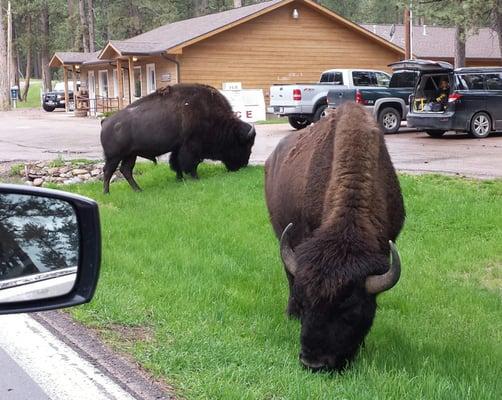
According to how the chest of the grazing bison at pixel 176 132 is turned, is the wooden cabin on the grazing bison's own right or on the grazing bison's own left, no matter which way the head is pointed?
on the grazing bison's own left

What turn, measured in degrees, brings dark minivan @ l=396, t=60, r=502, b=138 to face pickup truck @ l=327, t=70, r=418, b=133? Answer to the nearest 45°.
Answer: approximately 90° to its left

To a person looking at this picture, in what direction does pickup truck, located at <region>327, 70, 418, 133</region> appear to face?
facing away from the viewer and to the right of the viewer

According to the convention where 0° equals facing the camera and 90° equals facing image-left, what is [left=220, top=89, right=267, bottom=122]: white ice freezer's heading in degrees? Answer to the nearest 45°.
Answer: approximately 0°

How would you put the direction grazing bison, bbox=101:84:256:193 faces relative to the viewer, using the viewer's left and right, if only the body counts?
facing to the right of the viewer

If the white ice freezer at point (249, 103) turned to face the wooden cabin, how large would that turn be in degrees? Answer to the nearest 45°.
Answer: approximately 180°

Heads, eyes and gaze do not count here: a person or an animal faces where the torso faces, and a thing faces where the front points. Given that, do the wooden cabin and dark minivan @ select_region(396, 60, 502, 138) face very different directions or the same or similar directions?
very different directions

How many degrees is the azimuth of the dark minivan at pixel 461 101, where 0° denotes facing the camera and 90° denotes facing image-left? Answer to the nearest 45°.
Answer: approximately 225°

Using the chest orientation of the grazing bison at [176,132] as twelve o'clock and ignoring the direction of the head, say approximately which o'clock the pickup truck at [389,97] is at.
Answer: The pickup truck is roughly at 10 o'clock from the grazing bison.

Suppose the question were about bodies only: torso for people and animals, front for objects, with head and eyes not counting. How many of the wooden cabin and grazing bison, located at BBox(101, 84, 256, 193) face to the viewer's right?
1

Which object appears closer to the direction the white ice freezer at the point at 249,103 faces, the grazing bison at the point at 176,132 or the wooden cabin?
the grazing bison

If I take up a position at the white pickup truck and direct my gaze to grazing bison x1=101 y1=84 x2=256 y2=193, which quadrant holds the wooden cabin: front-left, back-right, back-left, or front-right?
back-right

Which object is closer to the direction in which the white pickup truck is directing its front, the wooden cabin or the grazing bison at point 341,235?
the wooden cabin

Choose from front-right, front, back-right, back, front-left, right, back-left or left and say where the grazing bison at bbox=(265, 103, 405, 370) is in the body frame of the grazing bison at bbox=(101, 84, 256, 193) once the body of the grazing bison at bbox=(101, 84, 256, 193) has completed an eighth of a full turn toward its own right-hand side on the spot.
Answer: front-right
